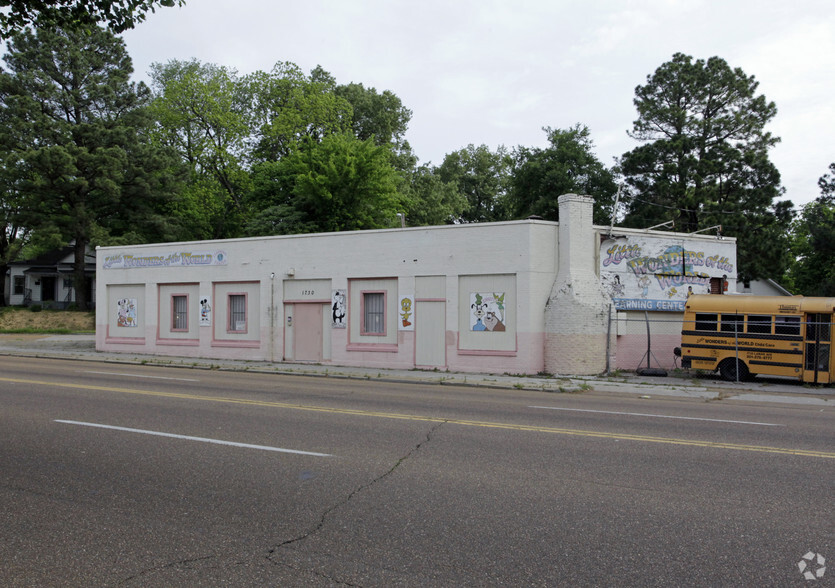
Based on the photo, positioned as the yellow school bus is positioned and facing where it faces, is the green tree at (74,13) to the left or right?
on its right
